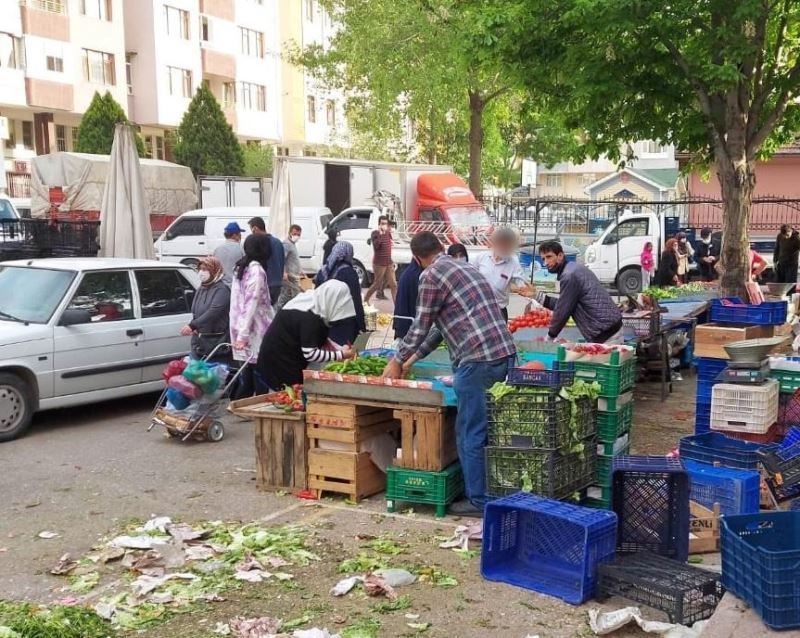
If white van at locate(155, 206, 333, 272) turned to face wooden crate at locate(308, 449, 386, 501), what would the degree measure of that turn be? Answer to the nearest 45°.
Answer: approximately 90° to its left

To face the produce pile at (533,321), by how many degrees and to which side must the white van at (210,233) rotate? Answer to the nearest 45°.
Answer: approximately 90° to its left

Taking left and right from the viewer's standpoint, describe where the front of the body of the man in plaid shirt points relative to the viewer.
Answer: facing away from the viewer and to the left of the viewer

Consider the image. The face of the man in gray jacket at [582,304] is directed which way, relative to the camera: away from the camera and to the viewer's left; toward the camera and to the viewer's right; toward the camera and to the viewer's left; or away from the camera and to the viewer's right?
toward the camera and to the viewer's left

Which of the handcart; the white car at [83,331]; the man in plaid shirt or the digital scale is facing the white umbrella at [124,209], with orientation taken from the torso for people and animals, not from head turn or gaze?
the man in plaid shirt

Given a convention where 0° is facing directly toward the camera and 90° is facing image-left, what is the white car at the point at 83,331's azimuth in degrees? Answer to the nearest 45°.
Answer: approximately 45°

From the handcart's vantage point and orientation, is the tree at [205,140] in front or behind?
behind

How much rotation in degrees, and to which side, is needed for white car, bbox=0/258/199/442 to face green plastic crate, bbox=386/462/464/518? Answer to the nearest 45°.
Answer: approximately 90° to its left

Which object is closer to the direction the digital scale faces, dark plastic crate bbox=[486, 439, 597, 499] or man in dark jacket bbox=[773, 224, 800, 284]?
the dark plastic crate

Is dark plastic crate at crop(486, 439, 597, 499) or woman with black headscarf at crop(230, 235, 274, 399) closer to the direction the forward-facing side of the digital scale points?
the dark plastic crate
